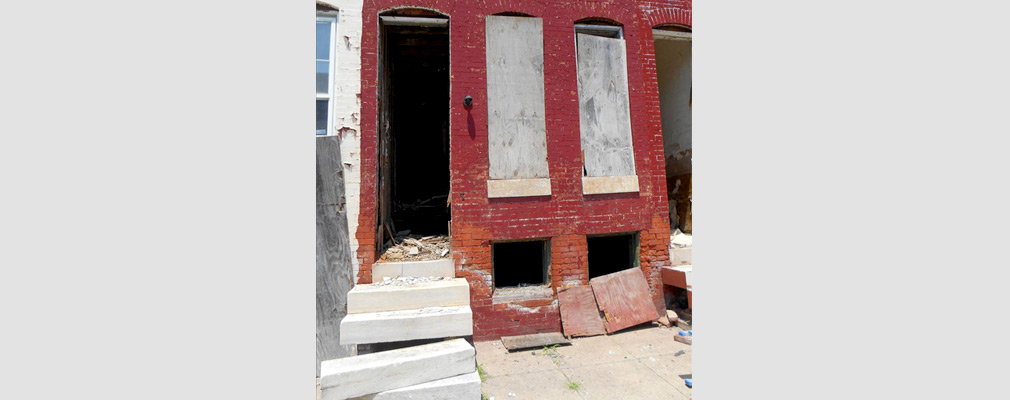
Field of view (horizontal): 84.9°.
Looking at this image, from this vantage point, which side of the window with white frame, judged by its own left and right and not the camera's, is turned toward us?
front

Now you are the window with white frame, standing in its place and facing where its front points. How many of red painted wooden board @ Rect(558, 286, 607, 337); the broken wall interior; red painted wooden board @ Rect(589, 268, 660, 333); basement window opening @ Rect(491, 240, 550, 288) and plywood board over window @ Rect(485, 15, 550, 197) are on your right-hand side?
0

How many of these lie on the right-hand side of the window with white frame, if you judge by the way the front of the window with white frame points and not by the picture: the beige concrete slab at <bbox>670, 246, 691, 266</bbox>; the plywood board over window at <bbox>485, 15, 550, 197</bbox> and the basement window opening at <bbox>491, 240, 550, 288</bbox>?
0

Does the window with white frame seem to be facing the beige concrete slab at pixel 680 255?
no

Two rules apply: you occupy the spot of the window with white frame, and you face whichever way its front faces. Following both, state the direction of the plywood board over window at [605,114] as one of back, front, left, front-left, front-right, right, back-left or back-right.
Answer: left

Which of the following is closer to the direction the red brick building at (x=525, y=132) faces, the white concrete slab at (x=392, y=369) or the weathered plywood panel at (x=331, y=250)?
the white concrete slab

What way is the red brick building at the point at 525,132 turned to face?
toward the camera

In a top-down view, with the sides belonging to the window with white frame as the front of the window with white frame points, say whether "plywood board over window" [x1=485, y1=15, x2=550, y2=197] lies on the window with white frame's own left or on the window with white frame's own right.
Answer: on the window with white frame's own left

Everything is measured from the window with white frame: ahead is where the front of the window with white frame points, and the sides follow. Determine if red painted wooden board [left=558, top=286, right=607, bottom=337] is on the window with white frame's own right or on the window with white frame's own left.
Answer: on the window with white frame's own left

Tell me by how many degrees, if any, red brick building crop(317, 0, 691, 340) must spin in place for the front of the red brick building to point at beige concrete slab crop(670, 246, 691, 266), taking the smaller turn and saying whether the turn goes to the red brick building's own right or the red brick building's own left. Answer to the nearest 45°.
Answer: approximately 90° to the red brick building's own left

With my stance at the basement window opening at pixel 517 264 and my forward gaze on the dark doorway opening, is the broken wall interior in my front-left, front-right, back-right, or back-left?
back-right

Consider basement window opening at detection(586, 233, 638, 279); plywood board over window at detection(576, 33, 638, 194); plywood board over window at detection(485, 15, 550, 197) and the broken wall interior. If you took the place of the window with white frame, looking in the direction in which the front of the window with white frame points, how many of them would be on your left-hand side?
4

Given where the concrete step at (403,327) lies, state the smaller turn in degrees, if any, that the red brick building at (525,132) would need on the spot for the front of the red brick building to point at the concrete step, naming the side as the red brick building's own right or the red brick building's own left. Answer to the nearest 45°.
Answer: approximately 45° to the red brick building's own right
